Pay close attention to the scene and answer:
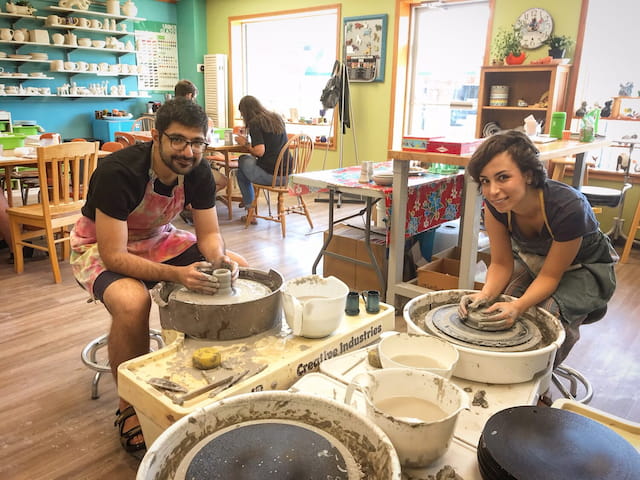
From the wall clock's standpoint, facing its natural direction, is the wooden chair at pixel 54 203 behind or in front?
in front

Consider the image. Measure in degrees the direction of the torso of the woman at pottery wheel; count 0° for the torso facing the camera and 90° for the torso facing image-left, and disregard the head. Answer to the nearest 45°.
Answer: approximately 45°

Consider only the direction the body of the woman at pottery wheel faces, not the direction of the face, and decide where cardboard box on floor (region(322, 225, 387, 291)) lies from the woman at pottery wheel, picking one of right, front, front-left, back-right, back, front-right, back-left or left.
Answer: right

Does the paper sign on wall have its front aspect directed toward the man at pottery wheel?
yes

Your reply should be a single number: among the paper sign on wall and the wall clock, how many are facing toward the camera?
2

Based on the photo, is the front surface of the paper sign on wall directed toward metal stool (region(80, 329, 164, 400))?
yes

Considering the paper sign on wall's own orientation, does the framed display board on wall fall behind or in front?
in front

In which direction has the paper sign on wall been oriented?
toward the camera

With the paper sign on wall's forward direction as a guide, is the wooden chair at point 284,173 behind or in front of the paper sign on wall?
in front

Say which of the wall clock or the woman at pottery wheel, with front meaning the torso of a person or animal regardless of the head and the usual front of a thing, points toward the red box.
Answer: the wall clock

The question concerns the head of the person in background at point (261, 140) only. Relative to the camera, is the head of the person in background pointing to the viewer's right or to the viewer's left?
to the viewer's left

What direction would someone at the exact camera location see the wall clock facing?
facing the viewer

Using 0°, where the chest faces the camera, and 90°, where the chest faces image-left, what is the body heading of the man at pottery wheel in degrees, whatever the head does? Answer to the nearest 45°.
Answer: approximately 315°

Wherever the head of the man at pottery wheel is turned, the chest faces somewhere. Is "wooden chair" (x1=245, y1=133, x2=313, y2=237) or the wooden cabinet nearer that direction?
the wooden cabinet

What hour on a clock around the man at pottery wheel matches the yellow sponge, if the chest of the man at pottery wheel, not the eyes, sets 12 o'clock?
The yellow sponge is roughly at 1 o'clock from the man at pottery wheel.

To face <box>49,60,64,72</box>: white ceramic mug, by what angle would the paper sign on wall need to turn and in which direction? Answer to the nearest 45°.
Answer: approximately 45° to its right

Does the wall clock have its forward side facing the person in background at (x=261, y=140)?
no

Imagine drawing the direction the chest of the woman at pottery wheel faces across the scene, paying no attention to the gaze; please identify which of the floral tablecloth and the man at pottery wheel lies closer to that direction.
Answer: the man at pottery wheel
